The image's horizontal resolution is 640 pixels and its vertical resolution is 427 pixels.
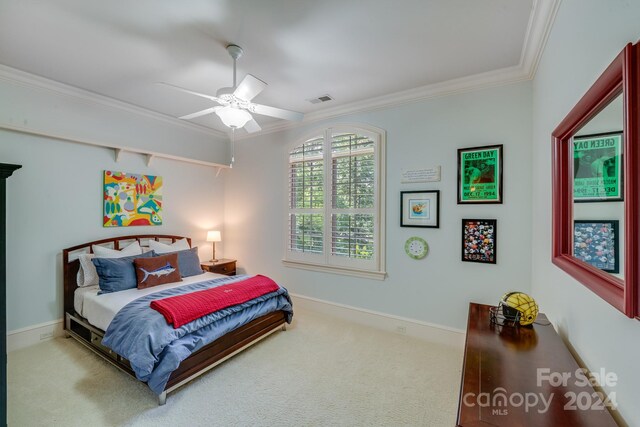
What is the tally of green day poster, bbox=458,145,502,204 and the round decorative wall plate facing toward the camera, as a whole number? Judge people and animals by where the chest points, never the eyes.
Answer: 2

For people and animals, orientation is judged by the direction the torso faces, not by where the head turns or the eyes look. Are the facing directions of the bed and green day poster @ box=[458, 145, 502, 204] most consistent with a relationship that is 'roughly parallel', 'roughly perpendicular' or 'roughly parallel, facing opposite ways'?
roughly perpendicular

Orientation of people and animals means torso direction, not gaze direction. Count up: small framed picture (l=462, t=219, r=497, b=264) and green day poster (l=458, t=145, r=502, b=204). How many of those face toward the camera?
2

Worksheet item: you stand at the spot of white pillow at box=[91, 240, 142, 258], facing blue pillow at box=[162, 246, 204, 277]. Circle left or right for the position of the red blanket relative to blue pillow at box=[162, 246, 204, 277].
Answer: right

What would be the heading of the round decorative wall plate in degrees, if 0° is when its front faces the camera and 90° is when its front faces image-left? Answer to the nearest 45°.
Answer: approximately 0°

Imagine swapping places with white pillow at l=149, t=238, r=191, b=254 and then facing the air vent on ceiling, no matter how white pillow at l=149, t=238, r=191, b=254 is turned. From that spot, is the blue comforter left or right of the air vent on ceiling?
right

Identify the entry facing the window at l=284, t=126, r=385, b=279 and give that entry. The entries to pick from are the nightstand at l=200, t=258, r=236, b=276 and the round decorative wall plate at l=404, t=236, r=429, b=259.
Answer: the nightstand

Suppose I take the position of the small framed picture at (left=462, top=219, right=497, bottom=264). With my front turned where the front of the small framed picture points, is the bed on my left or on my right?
on my right

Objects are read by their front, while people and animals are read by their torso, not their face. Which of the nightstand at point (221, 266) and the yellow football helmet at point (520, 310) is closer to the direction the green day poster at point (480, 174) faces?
the yellow football helmet

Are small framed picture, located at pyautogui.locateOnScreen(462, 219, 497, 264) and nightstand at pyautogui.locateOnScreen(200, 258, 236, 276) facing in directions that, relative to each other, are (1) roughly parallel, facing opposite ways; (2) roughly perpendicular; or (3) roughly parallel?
roughly perpendicular

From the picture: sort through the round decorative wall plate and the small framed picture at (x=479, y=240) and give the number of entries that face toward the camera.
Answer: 2

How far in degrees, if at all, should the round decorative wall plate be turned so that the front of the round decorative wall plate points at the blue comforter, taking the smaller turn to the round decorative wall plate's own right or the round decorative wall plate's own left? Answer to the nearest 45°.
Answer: approximately 45° to the round decorative wall plate's own right

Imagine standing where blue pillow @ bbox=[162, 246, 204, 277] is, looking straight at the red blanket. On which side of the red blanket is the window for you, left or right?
left

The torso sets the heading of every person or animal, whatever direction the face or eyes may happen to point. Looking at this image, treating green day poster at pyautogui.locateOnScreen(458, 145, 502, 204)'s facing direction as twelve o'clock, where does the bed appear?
The bed is roughly at 2 o'clock from the green day poster.
